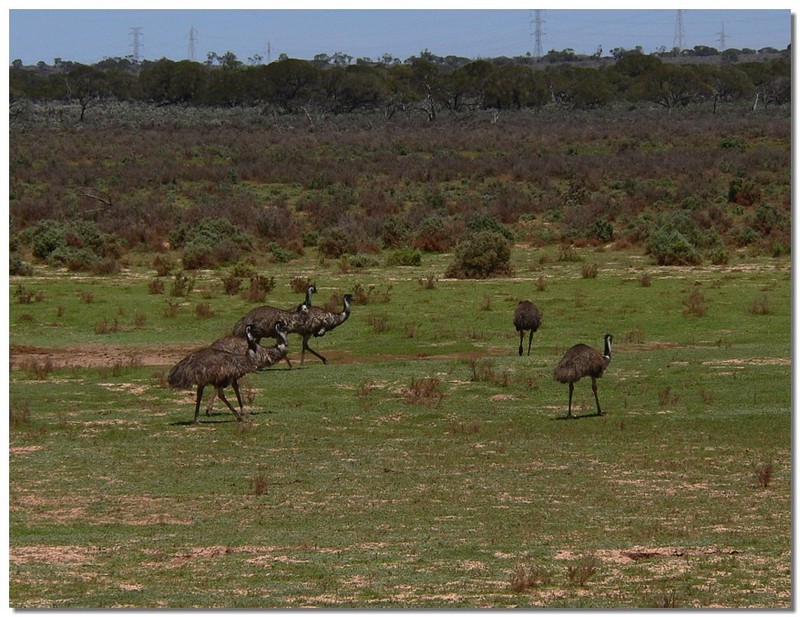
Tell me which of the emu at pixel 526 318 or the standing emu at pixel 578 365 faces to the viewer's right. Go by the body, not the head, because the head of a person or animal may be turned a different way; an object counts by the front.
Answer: the standing emu

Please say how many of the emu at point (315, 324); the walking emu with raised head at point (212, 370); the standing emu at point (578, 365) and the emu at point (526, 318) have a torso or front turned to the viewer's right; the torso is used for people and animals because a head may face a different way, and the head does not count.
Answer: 3

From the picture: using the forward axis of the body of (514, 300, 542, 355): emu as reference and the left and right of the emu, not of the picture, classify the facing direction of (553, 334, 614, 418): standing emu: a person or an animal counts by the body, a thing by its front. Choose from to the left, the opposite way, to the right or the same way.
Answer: to the right

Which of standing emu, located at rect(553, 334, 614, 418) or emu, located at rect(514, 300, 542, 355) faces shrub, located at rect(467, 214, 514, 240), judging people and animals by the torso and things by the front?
the emu

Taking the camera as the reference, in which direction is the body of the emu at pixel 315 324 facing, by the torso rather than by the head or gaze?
to the viewer's right

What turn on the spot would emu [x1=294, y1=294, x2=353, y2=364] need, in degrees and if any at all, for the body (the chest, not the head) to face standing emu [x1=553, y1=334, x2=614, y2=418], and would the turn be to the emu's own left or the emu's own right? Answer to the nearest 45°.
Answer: approximately 45° to the emu's own right

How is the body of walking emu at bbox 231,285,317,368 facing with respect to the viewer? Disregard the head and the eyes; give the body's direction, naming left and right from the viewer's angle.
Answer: facing to the right of the viewer

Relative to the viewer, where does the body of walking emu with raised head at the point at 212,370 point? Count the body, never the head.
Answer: to the viewer's right

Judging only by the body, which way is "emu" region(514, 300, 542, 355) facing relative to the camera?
away from the camera

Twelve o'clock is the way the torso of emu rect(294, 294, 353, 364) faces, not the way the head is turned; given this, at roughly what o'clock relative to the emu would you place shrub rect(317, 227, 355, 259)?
The shrub is roughly at 9 o'clock from the emu.

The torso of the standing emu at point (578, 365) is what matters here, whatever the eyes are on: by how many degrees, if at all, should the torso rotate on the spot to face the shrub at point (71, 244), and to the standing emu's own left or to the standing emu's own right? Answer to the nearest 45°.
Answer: approximately 135° to the standing emu's own left

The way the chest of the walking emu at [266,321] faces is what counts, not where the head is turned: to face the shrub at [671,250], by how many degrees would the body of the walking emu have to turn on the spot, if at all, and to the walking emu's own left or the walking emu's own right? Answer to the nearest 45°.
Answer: approximately 45° to the walking emu's own left
